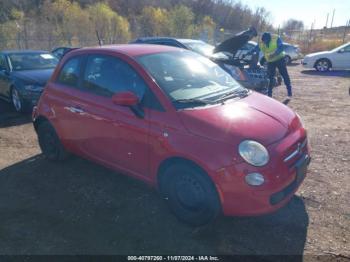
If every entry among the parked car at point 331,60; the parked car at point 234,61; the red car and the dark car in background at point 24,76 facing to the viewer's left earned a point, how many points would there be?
1

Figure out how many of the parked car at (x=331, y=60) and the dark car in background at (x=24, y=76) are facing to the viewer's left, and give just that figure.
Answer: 1

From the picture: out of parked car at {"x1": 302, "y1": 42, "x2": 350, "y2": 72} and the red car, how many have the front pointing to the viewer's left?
1

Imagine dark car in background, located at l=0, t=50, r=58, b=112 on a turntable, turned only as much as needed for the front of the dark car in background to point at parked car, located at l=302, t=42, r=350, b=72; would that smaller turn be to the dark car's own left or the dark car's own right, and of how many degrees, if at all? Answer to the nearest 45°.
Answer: approximately 45° to the dark car's own left

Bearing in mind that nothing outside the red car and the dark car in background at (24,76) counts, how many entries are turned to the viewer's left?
0

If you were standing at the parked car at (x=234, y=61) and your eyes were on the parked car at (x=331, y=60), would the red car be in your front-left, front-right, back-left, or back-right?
back-right

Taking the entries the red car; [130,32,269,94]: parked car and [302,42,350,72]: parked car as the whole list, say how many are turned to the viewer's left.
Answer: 1

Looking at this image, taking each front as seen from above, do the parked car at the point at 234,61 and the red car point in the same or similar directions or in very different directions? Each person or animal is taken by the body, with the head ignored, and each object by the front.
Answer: same or similar directions

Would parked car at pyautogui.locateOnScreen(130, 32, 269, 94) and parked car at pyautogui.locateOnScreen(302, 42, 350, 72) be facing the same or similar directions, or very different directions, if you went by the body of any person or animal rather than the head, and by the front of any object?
very different directions

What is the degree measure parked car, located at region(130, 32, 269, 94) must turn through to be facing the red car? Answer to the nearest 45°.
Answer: approximately 45° to its right

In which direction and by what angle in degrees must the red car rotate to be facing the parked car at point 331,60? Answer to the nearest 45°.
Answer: approximately 90° to its left

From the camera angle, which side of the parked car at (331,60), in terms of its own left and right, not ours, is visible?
left

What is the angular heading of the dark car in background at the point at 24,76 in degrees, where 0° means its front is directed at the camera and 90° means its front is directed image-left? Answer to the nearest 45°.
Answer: approximately 315°

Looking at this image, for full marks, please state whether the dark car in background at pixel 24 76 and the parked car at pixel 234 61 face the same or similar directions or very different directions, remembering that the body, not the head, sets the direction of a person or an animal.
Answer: same or similar directions
